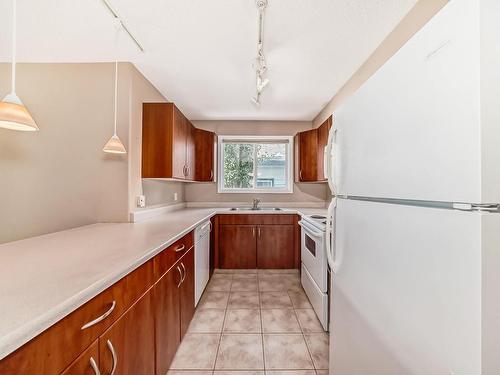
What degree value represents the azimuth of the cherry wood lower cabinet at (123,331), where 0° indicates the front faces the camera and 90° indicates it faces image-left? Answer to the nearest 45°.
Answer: approximately 315°

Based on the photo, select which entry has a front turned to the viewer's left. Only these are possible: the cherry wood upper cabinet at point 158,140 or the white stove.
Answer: the white stove

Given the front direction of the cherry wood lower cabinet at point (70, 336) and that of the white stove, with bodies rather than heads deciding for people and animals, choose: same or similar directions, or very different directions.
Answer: very different directions

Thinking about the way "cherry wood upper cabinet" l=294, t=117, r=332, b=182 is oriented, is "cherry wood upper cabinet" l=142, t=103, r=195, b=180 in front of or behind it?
in front

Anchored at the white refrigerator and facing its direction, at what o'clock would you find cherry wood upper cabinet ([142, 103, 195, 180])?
The cherry wood upper cabinet is roughly at 2 o'clock from the white refrigerator.

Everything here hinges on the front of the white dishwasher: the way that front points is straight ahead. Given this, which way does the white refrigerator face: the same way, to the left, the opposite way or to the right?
the opposite way

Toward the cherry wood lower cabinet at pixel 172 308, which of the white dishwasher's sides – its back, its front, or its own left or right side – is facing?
right

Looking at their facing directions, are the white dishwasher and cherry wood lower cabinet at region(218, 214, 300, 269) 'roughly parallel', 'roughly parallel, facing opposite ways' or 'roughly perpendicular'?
roughly perpendicular

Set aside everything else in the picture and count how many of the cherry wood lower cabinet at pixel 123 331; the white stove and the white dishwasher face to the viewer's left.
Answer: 1

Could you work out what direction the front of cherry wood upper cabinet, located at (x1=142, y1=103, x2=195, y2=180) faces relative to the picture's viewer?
facing to the right of the viewer

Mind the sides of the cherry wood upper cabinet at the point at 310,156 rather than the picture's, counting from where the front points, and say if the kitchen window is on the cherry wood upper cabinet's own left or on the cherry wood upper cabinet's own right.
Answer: on the cherry wood upper cabinet's own right

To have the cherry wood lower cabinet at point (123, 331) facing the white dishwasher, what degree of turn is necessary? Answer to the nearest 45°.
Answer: approximately 90° to its left

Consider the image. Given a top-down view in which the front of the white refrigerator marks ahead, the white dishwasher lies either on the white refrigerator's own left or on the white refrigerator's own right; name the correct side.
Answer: on the white refrigerator's own right

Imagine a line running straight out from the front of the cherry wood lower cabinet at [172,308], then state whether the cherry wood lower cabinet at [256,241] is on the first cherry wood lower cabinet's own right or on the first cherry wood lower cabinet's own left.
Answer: on the first cherry wood lower cabinet's own left

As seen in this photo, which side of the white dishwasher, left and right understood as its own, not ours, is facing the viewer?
right
